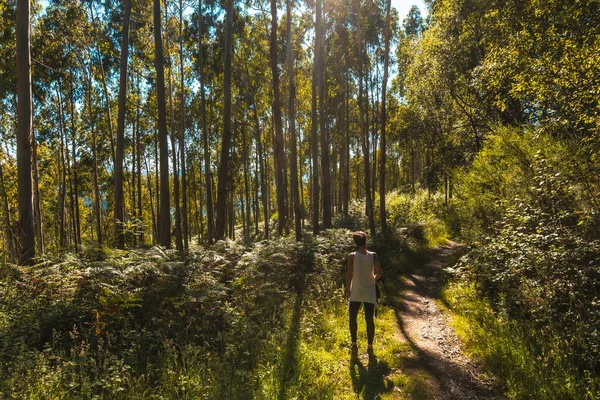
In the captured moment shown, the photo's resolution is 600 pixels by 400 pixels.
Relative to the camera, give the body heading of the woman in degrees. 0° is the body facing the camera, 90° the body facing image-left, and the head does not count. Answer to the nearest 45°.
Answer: approximately 180°

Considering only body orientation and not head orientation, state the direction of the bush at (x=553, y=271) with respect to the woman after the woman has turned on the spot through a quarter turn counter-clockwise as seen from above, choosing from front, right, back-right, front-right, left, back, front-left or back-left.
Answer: back
